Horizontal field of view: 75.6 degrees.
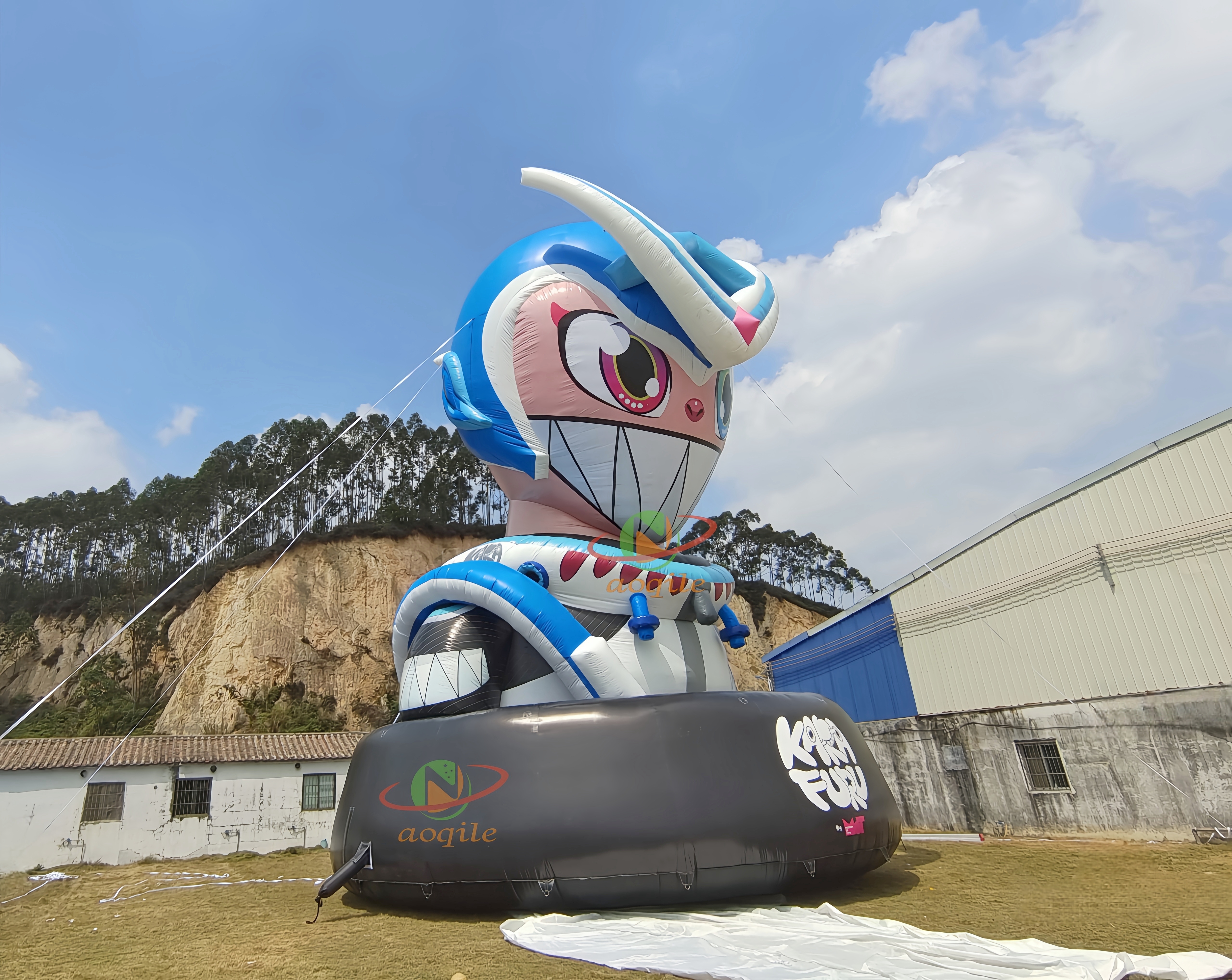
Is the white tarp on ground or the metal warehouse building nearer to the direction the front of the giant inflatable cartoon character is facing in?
the white tarp on ground

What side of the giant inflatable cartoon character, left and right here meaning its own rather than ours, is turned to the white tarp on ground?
front

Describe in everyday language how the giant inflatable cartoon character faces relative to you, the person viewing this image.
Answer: facing the viewer and to the right of the viewer

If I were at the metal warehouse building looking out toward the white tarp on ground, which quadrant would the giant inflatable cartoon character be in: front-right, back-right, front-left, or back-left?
front-right

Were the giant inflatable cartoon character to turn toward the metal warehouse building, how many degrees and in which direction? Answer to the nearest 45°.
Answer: approximately 90° to its left

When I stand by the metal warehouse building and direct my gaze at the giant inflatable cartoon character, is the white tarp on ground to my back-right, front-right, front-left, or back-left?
front-left
